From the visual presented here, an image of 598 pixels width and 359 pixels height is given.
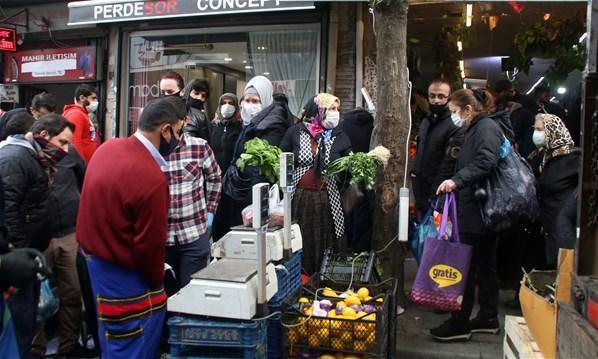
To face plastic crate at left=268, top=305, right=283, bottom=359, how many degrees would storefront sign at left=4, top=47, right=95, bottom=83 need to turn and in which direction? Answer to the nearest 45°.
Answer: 0° — it already faces it

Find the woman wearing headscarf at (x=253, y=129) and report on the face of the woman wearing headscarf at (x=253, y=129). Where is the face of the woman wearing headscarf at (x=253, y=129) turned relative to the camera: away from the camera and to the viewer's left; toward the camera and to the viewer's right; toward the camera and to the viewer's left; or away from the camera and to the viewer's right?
toward the camera and to the viewer's left

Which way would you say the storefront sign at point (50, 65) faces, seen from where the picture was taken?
facing the viewer

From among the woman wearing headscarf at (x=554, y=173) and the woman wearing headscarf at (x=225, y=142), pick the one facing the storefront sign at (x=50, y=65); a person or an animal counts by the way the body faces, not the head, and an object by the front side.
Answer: the woman wearing headscarf at (x=554, y=173)

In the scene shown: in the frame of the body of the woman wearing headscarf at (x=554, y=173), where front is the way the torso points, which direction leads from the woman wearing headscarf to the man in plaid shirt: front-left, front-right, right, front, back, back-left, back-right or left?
front-left

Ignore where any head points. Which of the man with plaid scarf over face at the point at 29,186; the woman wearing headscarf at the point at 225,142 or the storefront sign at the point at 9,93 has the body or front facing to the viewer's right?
the man with plaid scarf over face

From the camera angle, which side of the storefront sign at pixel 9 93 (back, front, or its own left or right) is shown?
front

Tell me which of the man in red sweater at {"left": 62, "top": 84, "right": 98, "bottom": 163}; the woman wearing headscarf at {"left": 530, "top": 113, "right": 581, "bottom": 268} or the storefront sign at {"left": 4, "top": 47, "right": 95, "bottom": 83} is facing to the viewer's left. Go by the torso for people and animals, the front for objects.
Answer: the woman wearing headscarf
